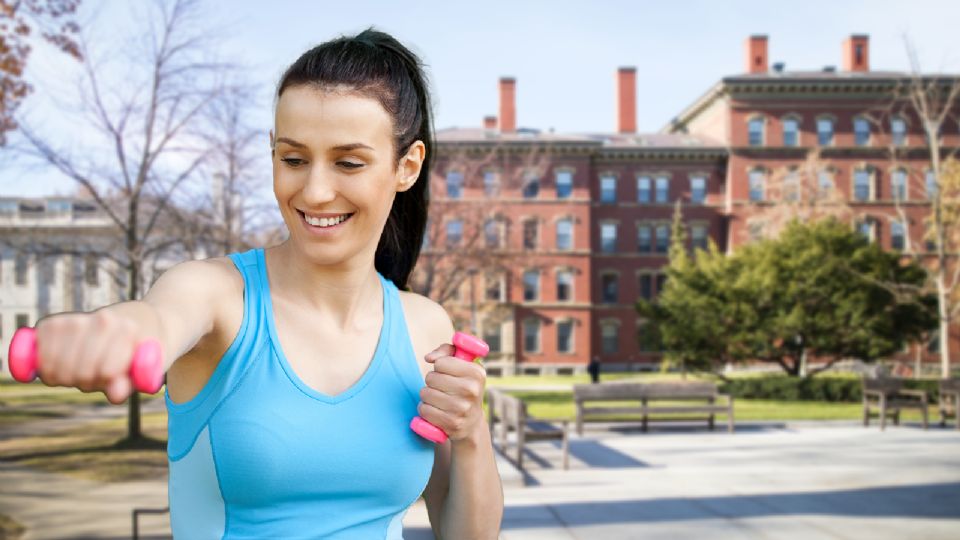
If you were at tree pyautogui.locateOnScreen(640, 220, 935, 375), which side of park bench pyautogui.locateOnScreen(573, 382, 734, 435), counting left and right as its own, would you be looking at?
back

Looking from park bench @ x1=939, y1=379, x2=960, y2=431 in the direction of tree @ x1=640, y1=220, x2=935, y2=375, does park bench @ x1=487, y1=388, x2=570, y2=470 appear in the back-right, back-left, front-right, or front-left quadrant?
back-left

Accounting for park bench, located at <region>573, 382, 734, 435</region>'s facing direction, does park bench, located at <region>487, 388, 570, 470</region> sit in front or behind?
in front

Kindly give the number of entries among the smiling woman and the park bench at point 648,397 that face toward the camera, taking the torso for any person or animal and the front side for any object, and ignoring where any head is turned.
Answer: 2

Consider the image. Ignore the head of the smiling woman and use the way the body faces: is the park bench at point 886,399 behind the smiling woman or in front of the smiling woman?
behind

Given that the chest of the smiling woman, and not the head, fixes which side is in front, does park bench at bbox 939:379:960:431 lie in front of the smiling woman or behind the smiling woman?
behind

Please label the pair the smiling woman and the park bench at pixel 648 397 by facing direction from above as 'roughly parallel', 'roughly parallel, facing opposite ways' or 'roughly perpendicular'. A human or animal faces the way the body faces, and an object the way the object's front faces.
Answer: roughly parallel

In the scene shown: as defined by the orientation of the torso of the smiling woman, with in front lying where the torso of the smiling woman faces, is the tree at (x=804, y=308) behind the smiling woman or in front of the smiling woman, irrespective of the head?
behind

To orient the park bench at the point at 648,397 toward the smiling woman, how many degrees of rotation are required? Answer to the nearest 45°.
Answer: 0° — it already faces them

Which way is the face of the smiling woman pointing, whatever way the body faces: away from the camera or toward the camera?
toward the camera

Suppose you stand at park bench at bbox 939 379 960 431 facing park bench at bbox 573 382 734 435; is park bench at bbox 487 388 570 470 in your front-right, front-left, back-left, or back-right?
front-left

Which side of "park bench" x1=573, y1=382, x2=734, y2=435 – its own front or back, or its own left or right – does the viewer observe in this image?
front
